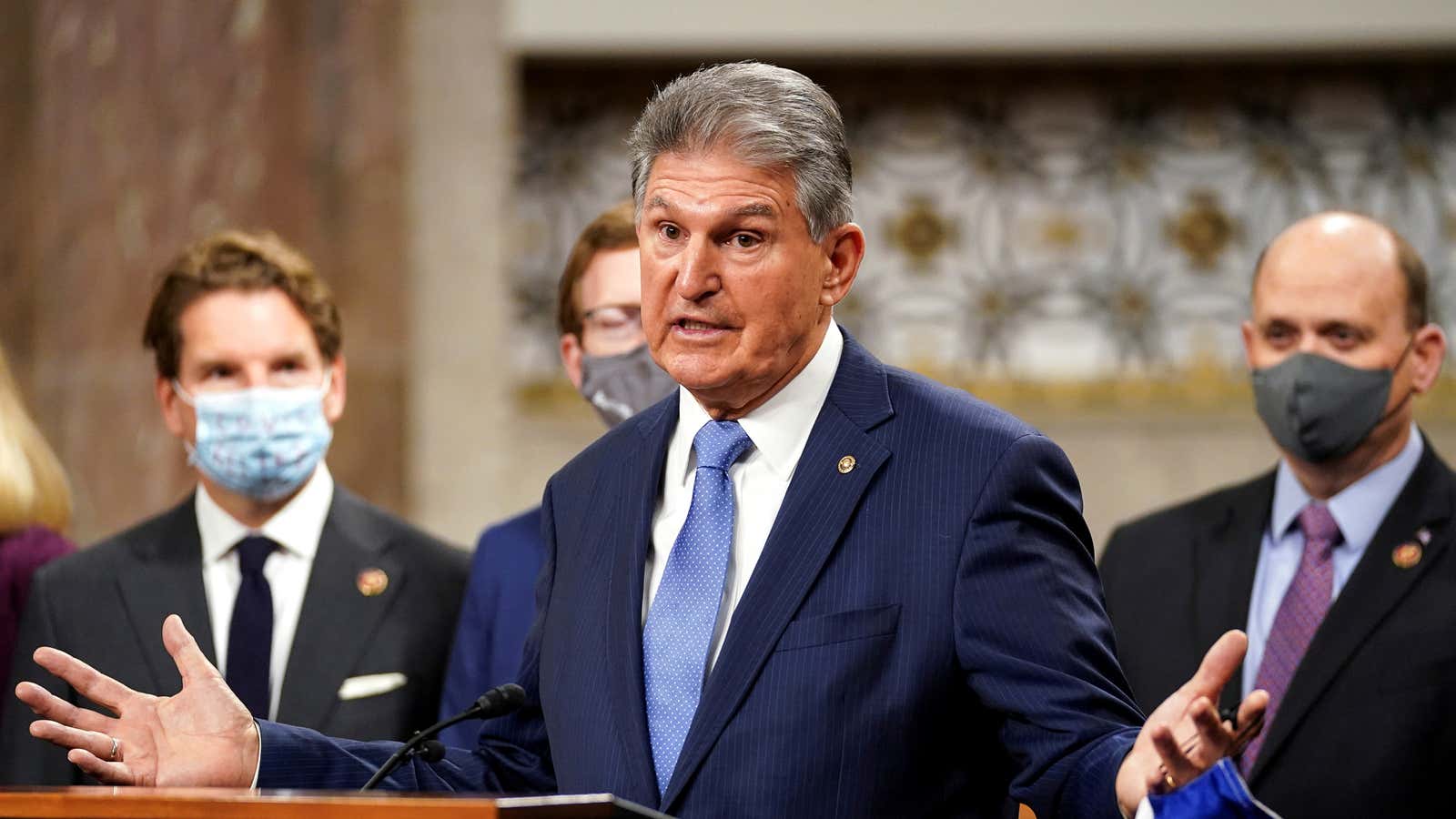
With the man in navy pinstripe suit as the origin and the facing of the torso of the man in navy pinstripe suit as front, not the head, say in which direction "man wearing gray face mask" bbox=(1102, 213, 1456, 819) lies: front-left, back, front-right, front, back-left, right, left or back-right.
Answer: back

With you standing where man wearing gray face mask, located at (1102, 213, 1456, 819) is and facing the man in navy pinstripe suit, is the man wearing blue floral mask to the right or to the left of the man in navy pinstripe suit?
right

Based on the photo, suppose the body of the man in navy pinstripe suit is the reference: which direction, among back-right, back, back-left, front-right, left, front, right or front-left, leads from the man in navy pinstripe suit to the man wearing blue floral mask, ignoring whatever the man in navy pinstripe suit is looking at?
right

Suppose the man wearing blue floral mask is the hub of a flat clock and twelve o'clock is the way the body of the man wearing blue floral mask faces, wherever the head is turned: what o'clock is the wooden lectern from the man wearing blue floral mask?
The wooden lectern is roughly at 12 o'clock from the man wearing blue floral mask.

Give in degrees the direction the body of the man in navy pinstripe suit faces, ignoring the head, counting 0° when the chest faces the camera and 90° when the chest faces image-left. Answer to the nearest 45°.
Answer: approximately 45°

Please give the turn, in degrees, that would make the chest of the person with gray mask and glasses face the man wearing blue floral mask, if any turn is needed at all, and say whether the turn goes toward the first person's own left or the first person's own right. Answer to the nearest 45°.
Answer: approximately 90° to the first person's own right
